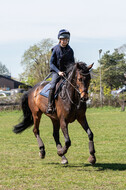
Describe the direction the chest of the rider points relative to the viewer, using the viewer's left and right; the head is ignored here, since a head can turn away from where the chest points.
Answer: facing the viewer and to the right of the viewer

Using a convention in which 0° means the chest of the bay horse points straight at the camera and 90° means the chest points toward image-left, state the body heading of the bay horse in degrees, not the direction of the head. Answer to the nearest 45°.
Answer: approximately 315°
